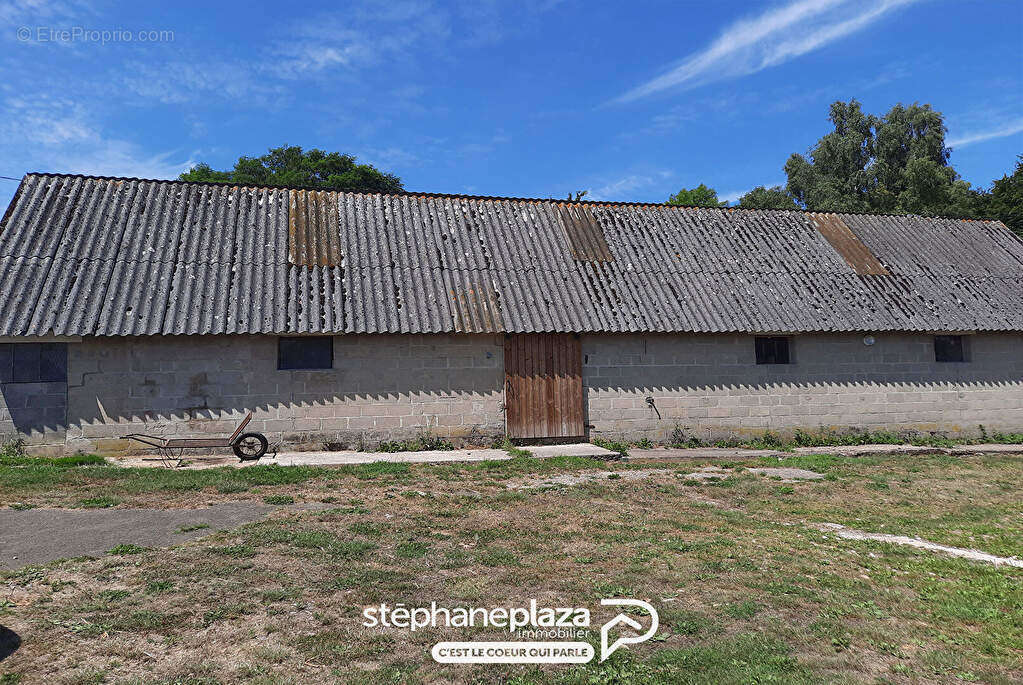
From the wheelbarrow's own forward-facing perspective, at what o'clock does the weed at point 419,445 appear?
The weed is roughly at 12 o'clock from the wheelbarrow.

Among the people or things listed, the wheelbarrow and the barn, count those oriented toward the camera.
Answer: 1

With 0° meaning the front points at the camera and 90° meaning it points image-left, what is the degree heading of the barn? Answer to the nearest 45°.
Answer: approximately 0°

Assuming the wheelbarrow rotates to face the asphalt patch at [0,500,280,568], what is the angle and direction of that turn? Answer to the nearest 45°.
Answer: approximately 90° to its right

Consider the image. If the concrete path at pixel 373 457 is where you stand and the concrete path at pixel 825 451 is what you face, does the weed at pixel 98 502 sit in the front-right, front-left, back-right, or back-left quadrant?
back-right

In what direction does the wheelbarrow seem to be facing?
to the viewer's right

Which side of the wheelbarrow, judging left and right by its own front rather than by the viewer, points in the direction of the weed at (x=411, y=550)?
right

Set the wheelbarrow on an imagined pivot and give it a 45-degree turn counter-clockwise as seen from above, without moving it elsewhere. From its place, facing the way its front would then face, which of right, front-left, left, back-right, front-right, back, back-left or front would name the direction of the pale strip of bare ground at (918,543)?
right

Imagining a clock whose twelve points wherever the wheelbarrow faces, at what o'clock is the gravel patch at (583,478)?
The gravel patch is roughly at 1 o'clock from the wheelbarrow.
